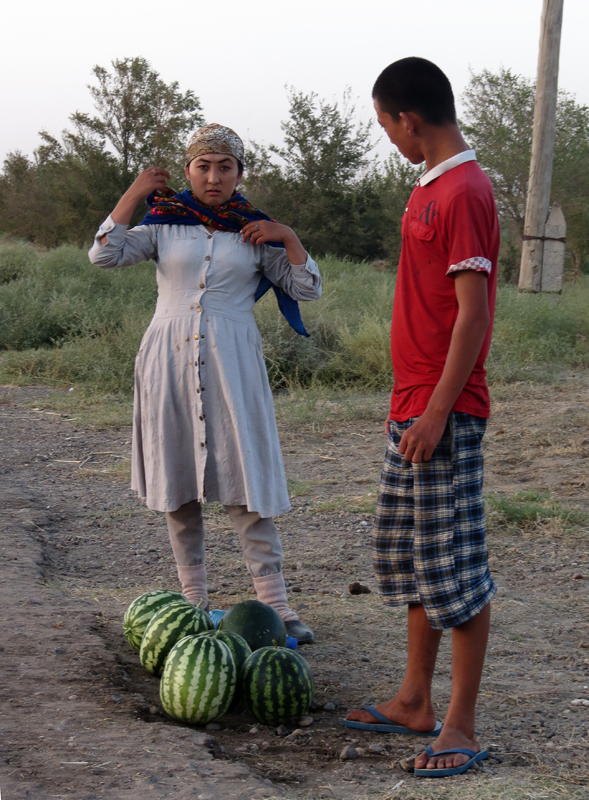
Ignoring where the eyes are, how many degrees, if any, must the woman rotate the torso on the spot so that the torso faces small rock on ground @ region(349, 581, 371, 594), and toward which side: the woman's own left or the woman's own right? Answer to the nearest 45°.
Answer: approximately 135° to the woman's own left

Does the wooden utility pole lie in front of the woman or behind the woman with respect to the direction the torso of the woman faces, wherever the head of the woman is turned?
behind

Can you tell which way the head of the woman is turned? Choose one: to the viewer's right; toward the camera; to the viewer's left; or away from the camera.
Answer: toward the camera

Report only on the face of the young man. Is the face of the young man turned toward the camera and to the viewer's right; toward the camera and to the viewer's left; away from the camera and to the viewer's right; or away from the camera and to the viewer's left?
away from the camera and to the viewer's left

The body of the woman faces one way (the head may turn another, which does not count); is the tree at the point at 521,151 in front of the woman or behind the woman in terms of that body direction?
behind

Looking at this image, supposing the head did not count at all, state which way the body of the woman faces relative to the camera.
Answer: toward the camera
